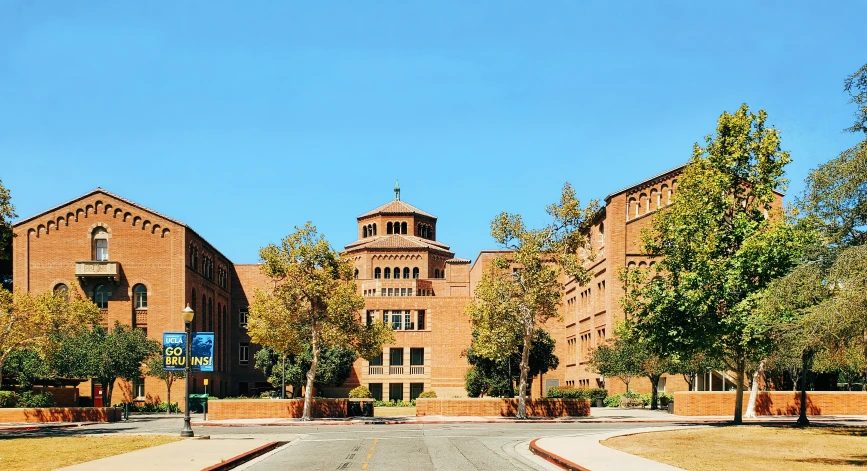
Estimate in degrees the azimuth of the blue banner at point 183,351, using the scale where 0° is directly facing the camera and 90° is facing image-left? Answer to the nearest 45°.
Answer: approximately 0°

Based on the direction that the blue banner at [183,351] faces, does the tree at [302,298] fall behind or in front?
behind

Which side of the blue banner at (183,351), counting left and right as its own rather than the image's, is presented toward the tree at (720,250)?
left

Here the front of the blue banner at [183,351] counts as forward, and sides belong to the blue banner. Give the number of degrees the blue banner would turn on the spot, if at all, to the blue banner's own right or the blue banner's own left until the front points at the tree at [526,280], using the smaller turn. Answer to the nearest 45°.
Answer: approximately 135° to the blue banner's own left
